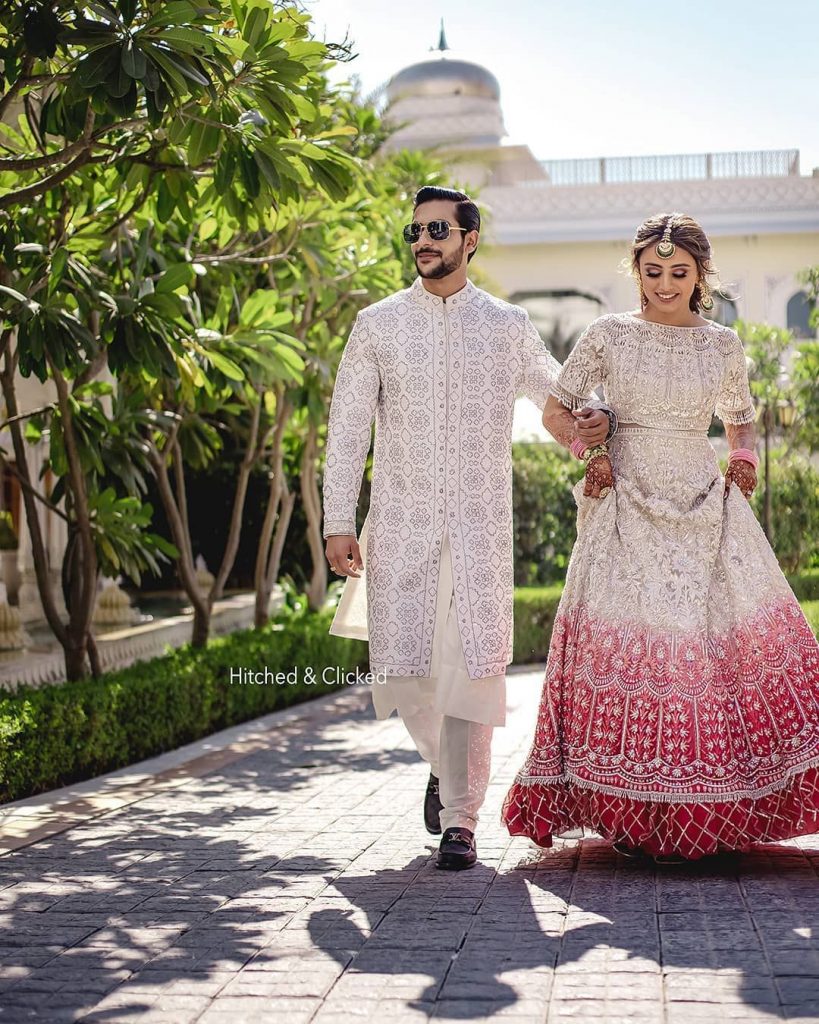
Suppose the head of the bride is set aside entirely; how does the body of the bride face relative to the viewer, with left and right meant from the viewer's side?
facing the viewer

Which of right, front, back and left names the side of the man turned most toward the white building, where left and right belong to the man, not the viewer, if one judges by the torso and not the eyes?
back

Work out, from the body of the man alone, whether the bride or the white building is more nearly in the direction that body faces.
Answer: the bride

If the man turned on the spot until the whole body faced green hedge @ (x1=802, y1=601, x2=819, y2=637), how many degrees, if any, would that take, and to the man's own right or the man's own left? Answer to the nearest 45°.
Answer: approximately 135° to the man's own left

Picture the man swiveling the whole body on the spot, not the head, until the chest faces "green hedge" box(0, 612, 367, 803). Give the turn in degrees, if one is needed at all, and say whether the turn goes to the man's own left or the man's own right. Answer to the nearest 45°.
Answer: approximately 135° to the man's own right

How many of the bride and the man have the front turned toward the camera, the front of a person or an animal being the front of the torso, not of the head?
2

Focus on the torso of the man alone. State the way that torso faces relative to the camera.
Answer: toward the camera

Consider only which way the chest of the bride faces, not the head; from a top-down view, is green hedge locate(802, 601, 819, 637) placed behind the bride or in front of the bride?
behind

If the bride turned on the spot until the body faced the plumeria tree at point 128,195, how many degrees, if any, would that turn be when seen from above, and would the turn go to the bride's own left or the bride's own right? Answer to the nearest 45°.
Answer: approximately 135° to the bride's own right
